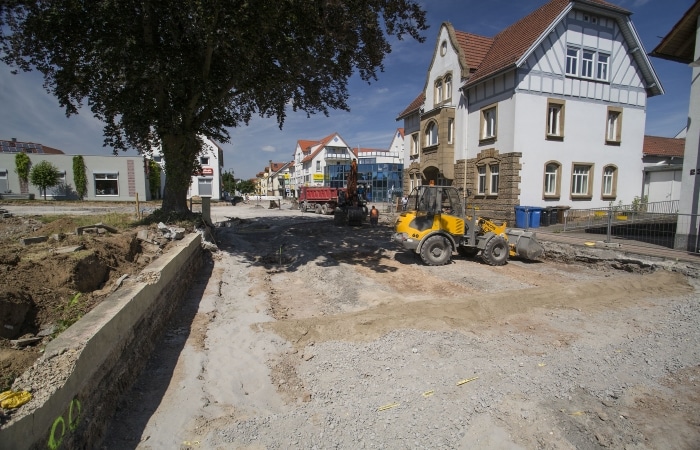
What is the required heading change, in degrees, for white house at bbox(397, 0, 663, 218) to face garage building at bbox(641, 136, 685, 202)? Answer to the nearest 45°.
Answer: approximately 180°

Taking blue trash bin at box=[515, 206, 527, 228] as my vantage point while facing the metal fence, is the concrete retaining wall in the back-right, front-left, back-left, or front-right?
front-right

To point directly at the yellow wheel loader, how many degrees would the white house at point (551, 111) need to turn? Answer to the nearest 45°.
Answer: approximately 45° to its left

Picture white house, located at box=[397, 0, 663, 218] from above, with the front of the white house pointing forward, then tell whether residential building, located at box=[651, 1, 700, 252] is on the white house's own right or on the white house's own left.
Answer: on the white house's own left

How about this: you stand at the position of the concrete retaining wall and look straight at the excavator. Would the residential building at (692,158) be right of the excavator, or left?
right

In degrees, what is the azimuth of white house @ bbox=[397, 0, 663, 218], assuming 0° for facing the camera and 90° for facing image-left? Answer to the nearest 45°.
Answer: approximately 45°

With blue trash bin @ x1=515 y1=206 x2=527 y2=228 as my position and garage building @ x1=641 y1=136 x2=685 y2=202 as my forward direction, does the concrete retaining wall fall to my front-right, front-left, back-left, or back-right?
back-right

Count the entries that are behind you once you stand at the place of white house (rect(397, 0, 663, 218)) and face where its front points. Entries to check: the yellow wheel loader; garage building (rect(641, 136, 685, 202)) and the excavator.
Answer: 1

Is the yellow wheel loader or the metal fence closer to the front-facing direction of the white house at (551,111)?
the yellow wheel loader

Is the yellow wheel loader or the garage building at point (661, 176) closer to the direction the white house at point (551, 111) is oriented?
the yellow wheel loader

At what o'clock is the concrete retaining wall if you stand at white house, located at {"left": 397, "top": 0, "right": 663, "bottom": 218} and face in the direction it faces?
The concrete retaining wall is roughly at 11 o'clock from the white house.

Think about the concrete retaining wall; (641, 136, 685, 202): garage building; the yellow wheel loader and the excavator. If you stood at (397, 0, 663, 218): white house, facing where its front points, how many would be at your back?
1
